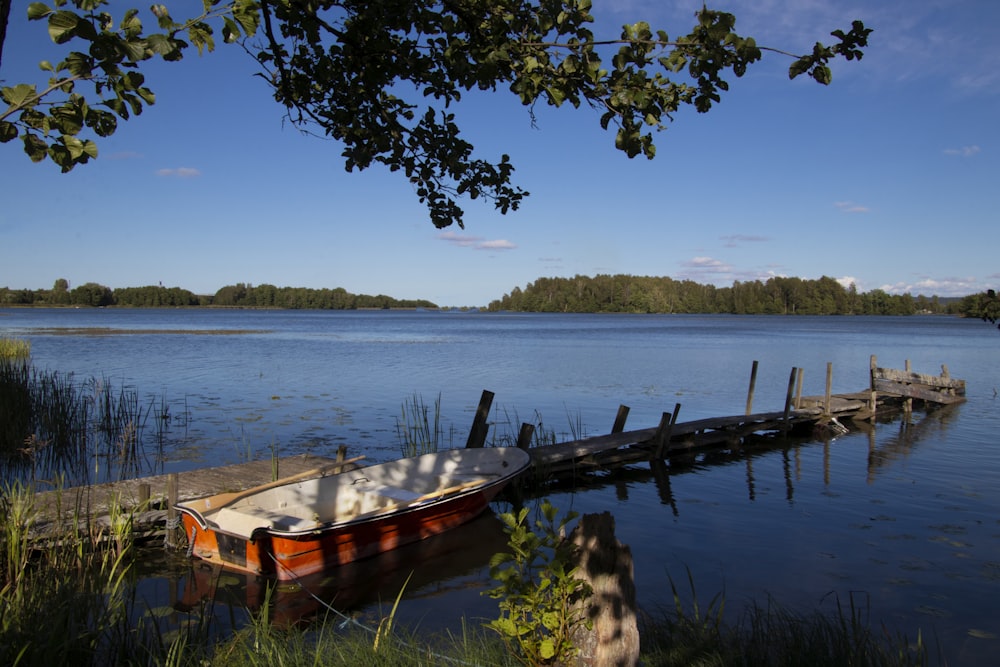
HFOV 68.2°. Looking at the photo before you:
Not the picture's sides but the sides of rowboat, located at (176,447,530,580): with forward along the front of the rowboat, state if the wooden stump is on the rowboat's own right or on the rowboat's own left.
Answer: on the rowboat's own right

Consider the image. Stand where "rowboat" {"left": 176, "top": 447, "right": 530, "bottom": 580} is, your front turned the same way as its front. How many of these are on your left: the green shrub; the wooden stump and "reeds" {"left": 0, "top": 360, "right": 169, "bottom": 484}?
1

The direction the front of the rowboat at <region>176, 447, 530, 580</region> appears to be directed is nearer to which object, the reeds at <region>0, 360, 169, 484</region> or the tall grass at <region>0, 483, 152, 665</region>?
the reeds

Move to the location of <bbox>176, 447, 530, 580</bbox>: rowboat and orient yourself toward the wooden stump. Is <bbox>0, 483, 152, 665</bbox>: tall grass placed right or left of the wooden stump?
right

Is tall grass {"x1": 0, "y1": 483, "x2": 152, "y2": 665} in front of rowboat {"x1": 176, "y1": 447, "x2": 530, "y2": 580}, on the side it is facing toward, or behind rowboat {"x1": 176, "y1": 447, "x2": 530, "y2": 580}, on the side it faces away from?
behind

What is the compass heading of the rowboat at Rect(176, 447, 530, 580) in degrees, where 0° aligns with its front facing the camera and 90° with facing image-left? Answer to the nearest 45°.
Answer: approximately 225°

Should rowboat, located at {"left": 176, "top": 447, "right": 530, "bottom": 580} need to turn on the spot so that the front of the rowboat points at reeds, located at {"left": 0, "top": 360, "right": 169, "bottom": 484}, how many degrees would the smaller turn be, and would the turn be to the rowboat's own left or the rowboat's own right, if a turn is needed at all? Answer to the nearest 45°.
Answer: approximately 90° to the rowboat's own left

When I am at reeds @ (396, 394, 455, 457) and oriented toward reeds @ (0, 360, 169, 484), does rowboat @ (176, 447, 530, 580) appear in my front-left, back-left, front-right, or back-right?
front-left

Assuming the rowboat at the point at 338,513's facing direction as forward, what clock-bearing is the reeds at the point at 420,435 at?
The reeds is roughly at 11 o'clock from the rowboat.

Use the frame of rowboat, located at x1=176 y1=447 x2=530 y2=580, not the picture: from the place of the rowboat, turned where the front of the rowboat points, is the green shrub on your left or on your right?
on your right
